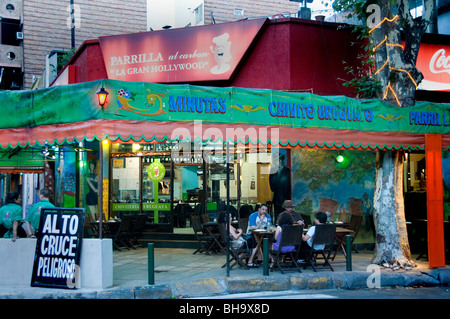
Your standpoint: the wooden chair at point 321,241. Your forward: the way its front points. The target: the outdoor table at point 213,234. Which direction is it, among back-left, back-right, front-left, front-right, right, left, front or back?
front

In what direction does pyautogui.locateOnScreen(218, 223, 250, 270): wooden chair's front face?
to the viewer's right

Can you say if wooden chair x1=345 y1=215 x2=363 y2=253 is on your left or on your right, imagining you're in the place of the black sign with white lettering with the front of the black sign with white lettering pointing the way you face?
on your left

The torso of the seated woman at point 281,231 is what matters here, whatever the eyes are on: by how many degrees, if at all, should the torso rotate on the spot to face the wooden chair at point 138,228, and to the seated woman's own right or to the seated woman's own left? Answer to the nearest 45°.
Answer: approximately 45° to the seated woman's own left

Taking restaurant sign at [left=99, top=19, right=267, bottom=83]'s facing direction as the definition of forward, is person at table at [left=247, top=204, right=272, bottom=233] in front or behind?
in front

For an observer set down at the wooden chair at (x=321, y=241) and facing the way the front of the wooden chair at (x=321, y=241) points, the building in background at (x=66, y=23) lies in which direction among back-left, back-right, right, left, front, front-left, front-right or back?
front

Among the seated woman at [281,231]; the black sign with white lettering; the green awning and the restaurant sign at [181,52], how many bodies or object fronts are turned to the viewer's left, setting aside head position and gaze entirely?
0

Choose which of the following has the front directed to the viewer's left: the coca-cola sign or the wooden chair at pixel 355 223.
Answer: the wooden chair

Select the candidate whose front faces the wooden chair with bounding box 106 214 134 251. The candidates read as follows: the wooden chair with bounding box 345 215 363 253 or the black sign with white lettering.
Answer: the wooden chair with bounding box 345 215 363 253

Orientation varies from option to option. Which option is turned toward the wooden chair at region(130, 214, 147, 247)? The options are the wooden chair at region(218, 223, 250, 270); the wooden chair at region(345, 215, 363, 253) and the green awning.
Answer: the wooden chair at region(345, 215, 363, 253)

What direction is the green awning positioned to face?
toward the camera

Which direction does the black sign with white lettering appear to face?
toward the camera

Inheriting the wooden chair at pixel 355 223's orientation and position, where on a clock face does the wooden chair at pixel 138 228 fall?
the wooden chair at pixel 138 228 is roughly at 12 o'clock from the wooden chair at pixel 355 223.
